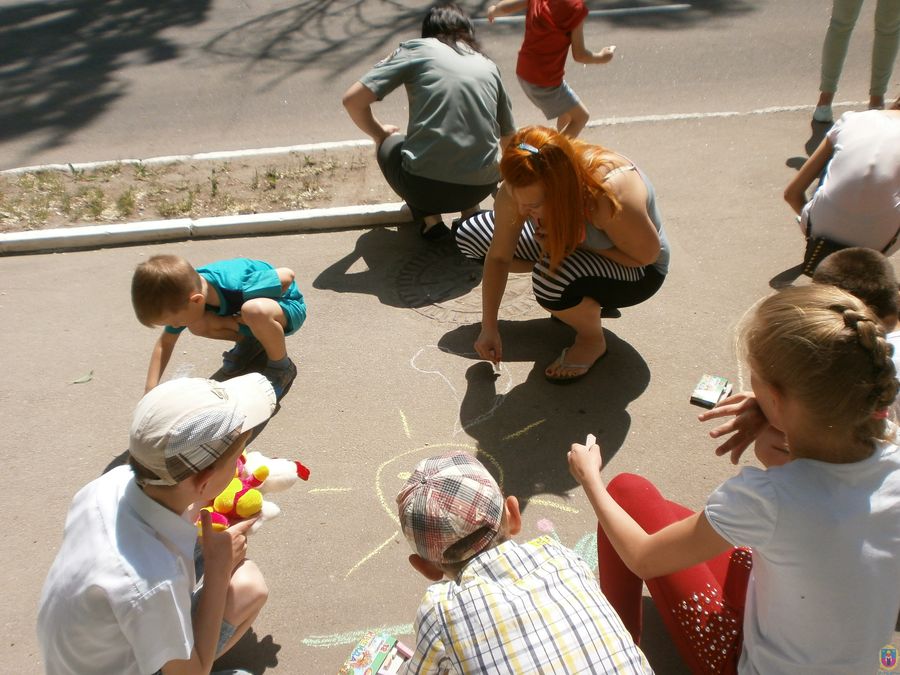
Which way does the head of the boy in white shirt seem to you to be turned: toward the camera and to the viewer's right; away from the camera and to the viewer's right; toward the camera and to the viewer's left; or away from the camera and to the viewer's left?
away from the camera and to the viewer's right

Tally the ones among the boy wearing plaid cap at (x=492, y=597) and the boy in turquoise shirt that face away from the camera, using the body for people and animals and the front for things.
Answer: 1

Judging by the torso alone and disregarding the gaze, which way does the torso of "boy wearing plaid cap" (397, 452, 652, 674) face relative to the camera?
away from the camera

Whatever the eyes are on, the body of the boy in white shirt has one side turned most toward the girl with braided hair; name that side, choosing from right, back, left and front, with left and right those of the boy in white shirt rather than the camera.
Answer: right

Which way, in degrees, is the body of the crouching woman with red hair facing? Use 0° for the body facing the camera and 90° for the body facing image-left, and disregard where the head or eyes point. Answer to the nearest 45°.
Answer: approximately 45°

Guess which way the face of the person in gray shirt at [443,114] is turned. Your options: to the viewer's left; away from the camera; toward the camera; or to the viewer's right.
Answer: away from the camera

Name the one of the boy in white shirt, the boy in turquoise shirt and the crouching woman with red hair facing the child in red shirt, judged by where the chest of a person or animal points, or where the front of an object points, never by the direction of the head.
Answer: the boy in white shirt

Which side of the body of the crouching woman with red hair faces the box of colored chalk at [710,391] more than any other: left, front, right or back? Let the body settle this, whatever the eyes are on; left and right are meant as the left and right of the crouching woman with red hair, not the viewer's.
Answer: left

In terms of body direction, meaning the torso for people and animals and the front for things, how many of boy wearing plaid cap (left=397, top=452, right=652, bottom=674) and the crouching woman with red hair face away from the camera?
1

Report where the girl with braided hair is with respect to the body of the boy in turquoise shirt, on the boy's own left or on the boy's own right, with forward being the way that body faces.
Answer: on the boy's own left

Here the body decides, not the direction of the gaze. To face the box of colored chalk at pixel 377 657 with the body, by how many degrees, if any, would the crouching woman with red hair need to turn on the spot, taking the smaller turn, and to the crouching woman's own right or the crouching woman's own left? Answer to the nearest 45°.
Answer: approximately 45° to the crouching woman's own left

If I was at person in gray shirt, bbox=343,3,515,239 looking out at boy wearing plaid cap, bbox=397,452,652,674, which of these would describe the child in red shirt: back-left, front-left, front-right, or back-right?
back-left
